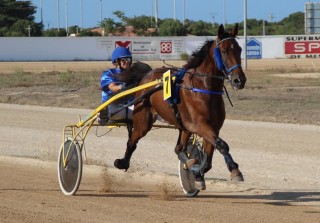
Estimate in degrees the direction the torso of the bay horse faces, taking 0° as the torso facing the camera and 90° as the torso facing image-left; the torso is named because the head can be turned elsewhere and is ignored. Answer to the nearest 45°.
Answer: approximately 315°

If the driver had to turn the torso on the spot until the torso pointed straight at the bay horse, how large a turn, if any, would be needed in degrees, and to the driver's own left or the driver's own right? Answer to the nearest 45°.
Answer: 0° — they already face it

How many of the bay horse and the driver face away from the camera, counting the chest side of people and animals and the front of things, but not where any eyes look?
0

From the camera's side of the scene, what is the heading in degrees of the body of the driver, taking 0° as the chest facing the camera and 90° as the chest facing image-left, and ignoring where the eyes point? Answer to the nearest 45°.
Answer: approximately 315°

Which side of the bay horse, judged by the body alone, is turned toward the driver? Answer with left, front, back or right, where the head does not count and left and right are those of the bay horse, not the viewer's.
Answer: back
